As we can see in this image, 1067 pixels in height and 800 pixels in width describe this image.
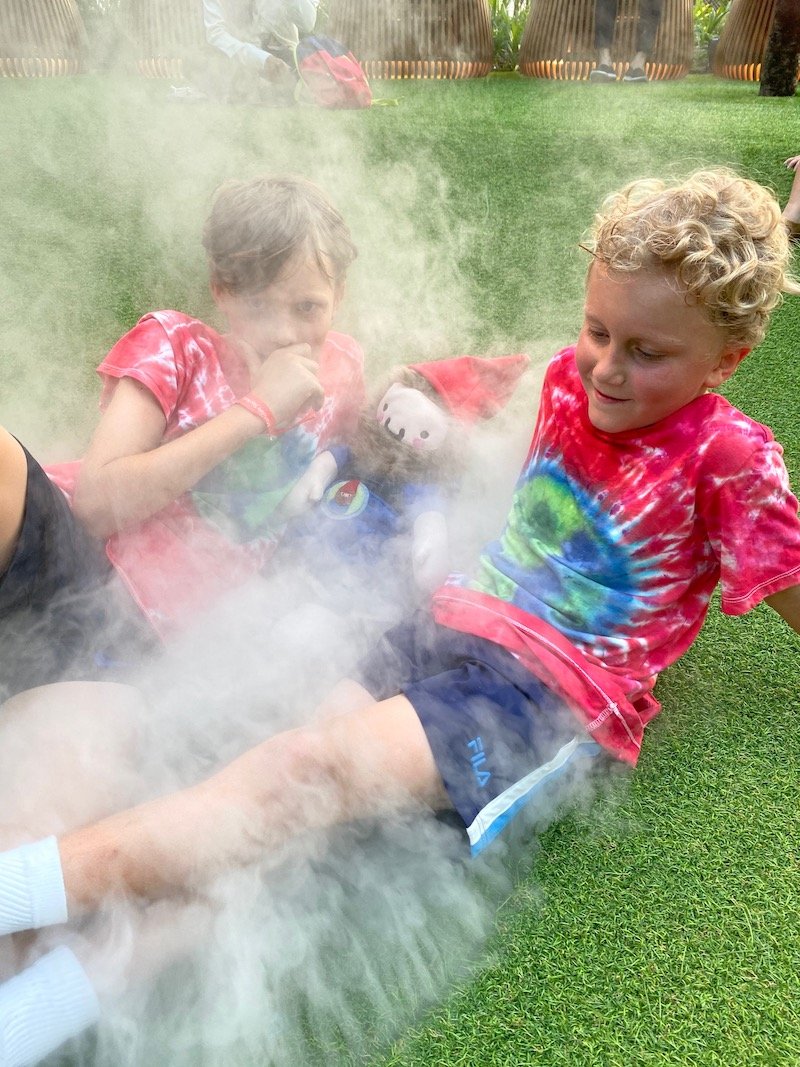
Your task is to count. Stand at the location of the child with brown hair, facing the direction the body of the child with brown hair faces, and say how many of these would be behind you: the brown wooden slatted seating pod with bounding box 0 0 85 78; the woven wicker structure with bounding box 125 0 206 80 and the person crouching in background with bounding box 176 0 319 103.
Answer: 3

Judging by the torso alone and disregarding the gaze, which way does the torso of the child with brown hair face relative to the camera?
toward the camera

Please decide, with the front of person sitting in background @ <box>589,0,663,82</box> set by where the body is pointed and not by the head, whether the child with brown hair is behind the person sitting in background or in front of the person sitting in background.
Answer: in front

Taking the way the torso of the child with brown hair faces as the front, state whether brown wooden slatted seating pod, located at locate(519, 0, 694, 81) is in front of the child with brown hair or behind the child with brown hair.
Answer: behind

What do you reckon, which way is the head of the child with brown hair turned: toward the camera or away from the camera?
toward the camera

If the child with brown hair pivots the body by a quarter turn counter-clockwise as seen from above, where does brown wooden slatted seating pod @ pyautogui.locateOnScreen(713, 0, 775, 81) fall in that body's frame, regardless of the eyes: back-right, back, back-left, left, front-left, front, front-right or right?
front-left

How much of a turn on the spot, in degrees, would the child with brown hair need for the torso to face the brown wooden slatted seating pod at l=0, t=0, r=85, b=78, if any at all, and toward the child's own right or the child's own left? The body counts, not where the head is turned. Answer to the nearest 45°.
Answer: approximately 180°

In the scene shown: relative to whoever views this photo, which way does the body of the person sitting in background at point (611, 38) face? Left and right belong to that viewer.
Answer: facing the viewer and to the left of the viewer
